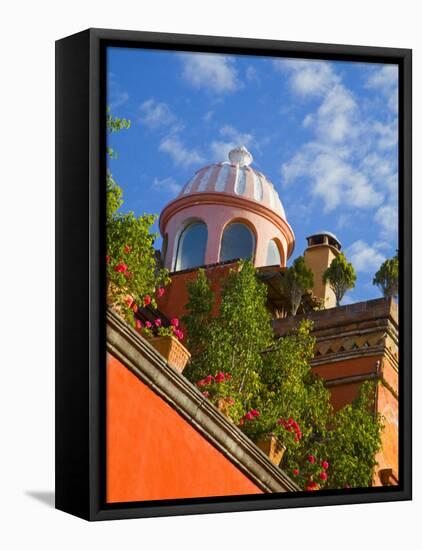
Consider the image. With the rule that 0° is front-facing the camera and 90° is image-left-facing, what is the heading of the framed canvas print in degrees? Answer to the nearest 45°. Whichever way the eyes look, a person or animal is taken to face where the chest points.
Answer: approximately 315°
